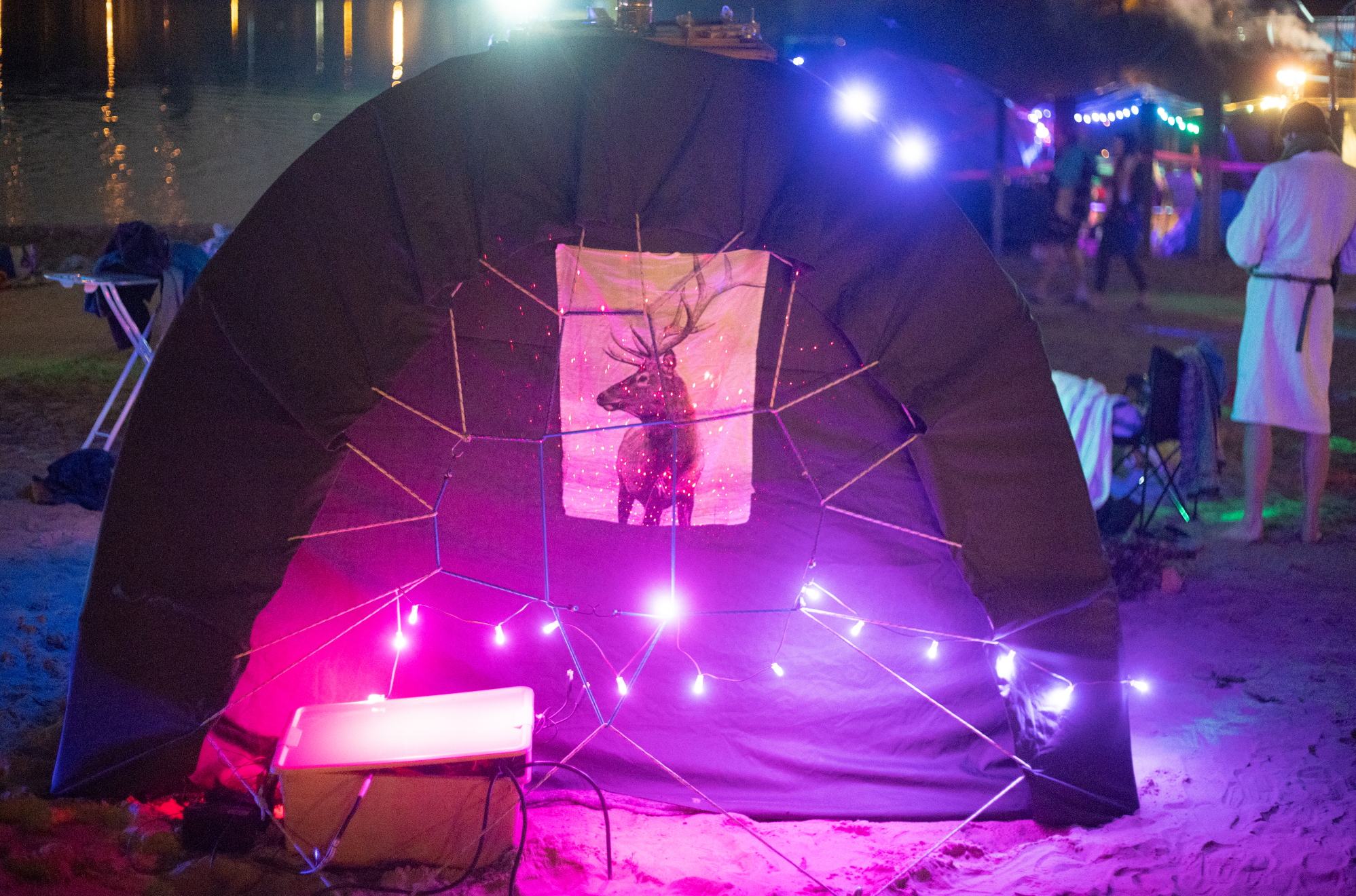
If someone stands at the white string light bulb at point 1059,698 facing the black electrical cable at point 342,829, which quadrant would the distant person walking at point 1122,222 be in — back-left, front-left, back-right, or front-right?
back-right

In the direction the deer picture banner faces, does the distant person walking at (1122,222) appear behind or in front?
behind

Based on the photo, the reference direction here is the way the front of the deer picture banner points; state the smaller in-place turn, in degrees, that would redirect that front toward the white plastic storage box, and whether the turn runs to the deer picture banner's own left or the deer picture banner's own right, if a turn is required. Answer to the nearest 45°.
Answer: approximately 45° to the deer picture banner's own right

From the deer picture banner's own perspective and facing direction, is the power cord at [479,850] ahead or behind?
ahead

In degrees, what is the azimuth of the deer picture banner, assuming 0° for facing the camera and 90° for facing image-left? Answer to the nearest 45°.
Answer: approximately 0°

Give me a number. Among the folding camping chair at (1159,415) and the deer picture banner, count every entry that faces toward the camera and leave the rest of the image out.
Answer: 1
